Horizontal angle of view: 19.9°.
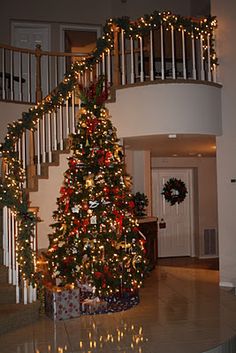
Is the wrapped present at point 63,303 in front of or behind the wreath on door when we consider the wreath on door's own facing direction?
in front

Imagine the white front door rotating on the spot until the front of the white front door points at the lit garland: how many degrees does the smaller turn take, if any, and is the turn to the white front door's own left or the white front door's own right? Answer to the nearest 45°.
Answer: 0° — it already faces it

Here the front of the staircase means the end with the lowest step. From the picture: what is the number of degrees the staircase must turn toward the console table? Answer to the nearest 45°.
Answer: approximately 90° to its left

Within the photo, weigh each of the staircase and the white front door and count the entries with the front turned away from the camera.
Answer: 0

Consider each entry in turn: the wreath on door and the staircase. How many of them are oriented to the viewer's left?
0

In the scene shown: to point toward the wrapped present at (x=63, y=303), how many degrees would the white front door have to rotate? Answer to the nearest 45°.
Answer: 0° — it already faces it

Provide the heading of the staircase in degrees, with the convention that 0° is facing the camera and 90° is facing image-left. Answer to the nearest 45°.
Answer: approximately 315°

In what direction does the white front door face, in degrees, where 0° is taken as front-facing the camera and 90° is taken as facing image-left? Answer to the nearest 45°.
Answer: approximately 0°
